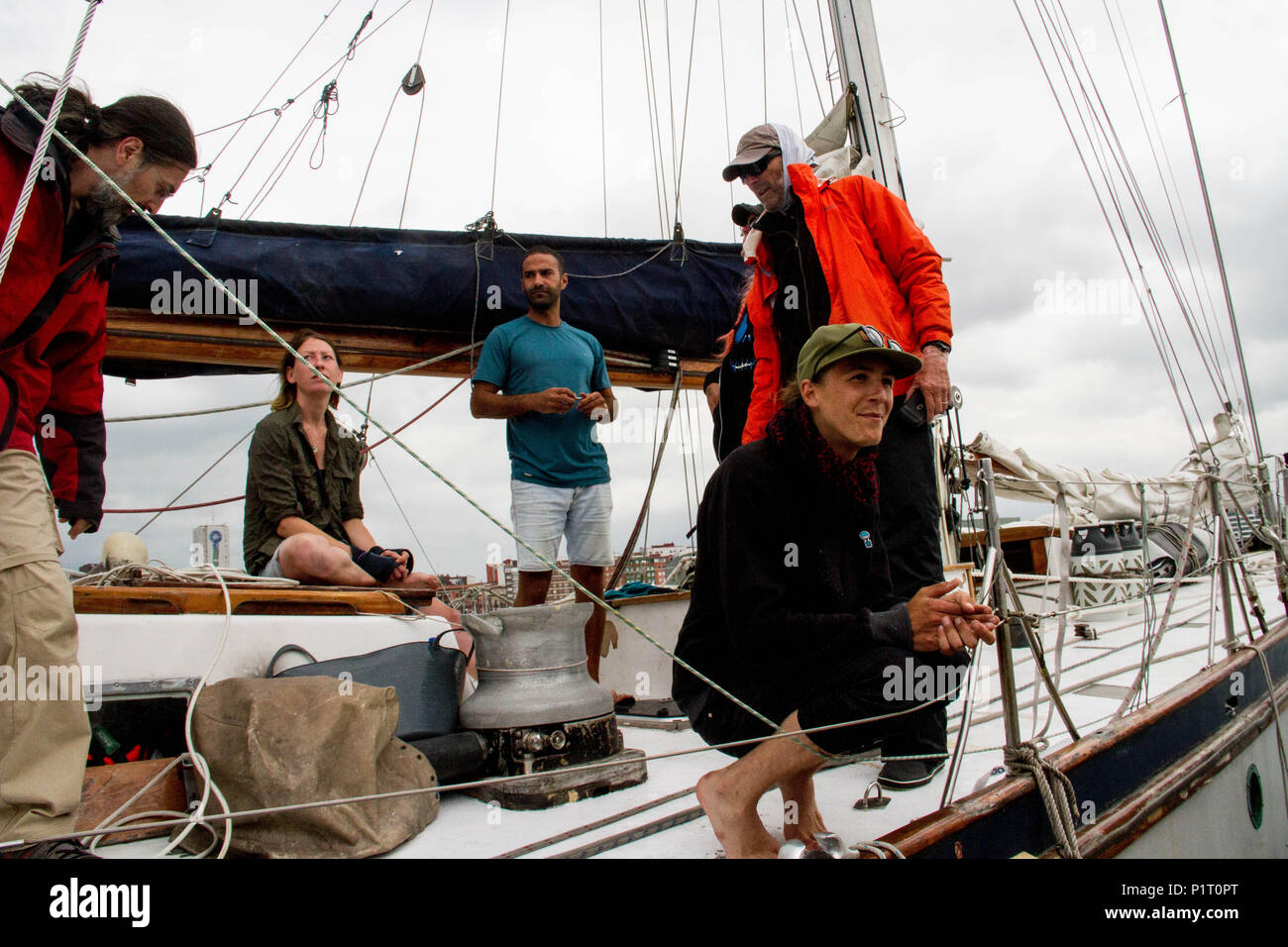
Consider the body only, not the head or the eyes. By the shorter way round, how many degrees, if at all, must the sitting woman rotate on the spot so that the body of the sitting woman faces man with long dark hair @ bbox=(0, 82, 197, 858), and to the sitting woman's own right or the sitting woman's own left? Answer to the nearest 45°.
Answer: approximately 45° to the sitting woman's own right

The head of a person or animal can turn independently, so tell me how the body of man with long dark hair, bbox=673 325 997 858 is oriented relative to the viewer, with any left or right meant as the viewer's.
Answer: facing the viewer and to the right of the viewer

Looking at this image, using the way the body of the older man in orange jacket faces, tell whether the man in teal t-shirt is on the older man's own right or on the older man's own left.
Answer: on the older man's own right

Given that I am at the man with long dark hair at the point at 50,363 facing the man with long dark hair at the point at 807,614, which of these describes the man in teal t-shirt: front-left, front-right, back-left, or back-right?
front-left

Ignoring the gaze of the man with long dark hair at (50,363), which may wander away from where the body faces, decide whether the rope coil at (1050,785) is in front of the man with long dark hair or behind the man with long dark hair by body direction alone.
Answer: in front

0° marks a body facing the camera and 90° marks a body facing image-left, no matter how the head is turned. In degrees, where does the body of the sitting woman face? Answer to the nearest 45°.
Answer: approximately 315°

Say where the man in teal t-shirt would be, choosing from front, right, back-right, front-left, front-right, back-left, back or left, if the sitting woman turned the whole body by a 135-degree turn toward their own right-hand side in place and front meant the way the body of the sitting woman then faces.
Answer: back

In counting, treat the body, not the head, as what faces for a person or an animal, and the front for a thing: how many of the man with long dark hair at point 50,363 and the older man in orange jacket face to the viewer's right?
1

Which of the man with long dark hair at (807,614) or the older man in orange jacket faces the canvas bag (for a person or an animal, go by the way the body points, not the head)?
the older man in orange jacket

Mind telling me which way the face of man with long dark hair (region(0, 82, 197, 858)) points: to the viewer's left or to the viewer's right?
to the viewer's right

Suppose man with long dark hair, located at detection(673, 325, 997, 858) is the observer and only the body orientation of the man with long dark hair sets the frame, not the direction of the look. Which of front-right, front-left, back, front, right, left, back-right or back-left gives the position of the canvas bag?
back-right

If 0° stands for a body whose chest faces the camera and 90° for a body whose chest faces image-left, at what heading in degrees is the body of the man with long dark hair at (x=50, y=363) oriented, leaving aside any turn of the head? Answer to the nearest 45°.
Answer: approximately 270°
